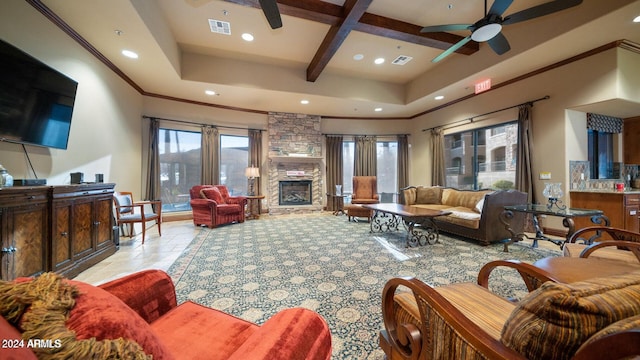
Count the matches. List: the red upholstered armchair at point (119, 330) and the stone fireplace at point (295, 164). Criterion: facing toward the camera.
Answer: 1

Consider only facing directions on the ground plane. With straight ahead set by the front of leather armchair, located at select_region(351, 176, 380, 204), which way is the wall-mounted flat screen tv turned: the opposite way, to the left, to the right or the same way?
to the left

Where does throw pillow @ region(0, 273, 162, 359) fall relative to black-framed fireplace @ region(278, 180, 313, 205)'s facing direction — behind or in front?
in front

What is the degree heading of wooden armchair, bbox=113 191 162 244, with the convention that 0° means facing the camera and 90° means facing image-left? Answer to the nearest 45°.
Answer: approximately 315°

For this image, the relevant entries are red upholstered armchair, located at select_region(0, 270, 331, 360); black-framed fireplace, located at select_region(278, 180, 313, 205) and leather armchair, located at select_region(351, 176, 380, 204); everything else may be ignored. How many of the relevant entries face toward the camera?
2

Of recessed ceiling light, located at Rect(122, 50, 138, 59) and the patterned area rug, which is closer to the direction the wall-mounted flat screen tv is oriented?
the patterned area rug

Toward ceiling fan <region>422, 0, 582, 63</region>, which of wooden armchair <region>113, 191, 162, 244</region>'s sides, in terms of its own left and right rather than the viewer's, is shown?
front

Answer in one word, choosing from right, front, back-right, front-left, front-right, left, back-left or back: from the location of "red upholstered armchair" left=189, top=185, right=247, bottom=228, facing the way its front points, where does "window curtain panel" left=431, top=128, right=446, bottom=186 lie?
front-left

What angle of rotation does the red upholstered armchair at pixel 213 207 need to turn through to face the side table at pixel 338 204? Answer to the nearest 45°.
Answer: approximately 45° to its left

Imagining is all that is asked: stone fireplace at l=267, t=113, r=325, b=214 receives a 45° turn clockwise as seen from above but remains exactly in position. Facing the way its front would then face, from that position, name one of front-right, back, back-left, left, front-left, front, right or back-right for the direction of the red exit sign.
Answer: left

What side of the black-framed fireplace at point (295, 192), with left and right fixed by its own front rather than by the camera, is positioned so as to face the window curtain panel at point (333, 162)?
left

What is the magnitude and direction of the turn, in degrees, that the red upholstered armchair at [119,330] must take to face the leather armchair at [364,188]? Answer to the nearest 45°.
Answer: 0° — it already faces it

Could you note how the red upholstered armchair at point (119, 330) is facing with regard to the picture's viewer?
facing away from the viewer and to the right of the viewer
